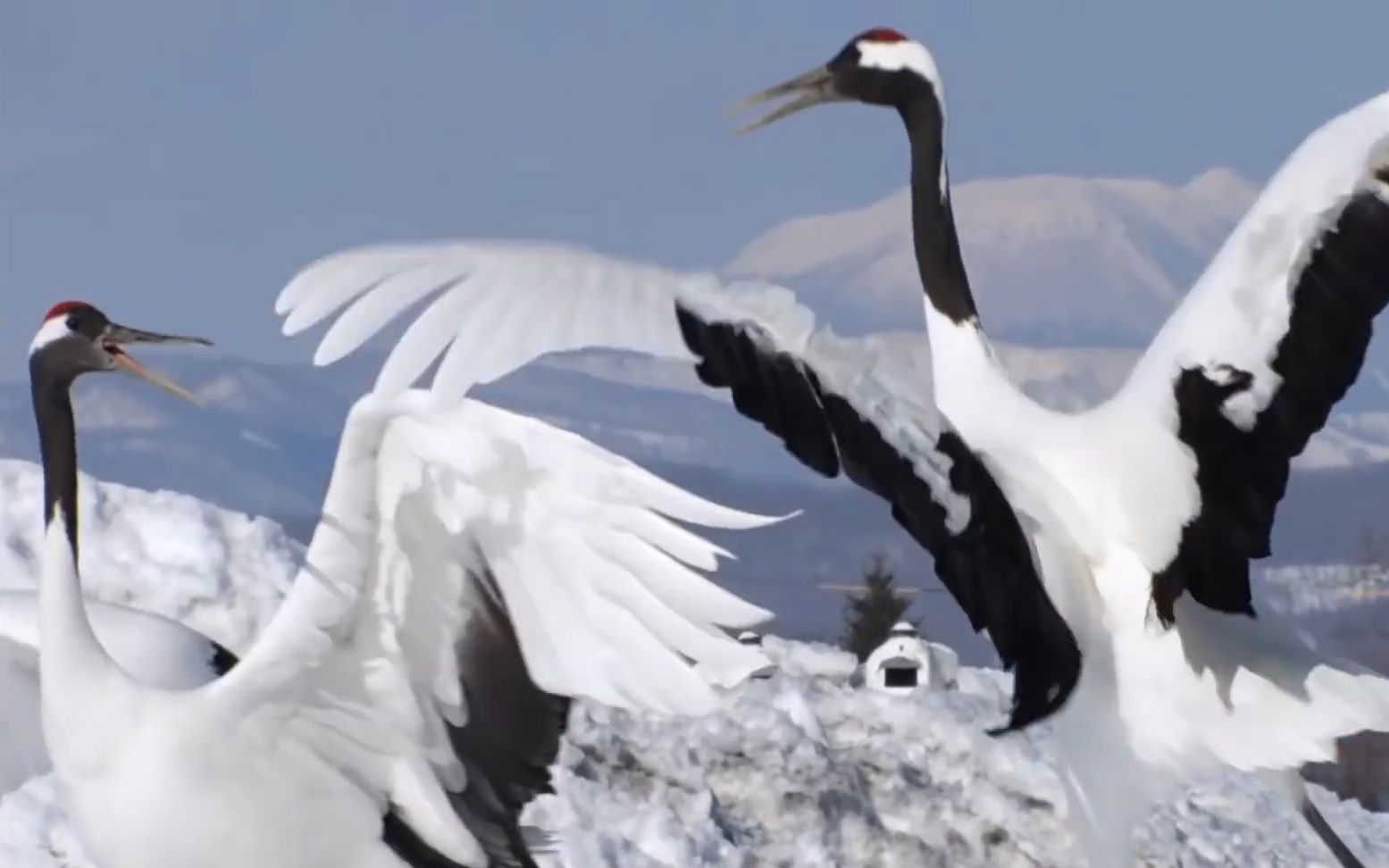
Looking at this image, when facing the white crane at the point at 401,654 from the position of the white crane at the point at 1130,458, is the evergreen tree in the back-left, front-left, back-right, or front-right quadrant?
back-right

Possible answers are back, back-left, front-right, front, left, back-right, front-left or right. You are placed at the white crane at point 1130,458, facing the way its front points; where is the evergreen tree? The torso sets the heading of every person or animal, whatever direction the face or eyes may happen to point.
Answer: front-right

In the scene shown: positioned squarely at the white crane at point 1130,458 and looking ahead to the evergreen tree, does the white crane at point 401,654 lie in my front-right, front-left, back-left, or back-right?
back-left

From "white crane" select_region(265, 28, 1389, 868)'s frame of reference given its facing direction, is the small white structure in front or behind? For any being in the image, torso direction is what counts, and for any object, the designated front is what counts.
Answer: in front
